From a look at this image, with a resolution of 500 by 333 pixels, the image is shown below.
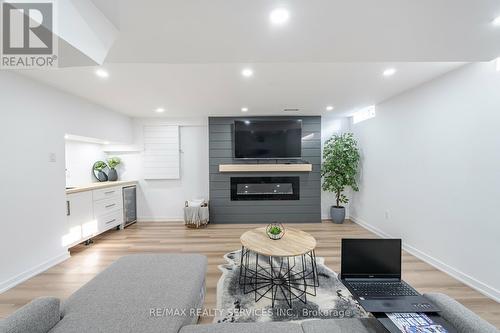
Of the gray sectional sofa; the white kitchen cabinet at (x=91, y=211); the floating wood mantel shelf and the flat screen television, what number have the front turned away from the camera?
1

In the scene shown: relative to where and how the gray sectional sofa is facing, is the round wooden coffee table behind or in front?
in front

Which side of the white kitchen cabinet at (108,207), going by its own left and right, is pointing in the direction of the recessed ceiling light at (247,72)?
front

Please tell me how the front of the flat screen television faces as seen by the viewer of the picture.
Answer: facing the viewer

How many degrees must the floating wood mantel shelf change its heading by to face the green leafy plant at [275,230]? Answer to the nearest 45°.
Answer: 0° — it already faces it

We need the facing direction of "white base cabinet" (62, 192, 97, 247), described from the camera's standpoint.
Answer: facing the viewer and to the right of the viewer

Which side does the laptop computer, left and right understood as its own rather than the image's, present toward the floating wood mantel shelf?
back

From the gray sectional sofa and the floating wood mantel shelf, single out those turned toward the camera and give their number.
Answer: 1

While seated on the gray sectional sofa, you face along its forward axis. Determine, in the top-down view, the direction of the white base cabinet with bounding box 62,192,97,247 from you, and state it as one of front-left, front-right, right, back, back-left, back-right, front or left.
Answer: front-left

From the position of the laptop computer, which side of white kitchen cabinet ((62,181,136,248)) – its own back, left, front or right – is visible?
front

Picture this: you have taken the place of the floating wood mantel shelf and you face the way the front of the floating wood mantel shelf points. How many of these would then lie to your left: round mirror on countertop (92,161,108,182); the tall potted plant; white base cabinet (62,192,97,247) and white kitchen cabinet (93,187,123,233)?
1

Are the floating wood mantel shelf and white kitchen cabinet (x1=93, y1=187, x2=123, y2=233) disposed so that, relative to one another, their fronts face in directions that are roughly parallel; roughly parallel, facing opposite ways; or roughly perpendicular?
roughly perpendicular

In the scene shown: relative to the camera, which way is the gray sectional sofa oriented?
away from the camera

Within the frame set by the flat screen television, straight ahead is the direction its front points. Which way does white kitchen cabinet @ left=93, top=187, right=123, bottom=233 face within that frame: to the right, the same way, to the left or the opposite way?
to the left

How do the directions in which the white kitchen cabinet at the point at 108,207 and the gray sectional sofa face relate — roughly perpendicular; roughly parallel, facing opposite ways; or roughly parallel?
roughly perpendicular

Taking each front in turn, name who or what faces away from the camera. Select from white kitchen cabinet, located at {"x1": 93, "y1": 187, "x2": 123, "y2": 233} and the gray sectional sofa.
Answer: the gray sectional sofa

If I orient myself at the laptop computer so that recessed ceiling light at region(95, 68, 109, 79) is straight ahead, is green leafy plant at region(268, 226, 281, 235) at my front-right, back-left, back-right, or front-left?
front-right

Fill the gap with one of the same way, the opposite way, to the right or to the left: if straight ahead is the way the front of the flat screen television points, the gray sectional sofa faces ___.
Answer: the opposite way
